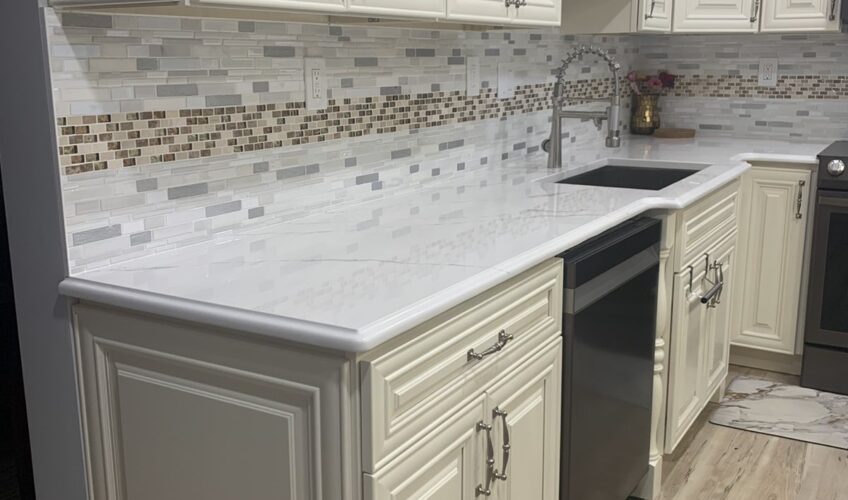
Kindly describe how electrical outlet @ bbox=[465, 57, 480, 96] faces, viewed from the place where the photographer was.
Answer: facing the viewer and to the right of the viewer

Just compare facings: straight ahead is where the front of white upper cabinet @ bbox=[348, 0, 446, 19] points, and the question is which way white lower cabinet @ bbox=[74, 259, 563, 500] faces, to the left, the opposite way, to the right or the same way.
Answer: the same way

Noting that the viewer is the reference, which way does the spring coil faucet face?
facing to the right of the viewer

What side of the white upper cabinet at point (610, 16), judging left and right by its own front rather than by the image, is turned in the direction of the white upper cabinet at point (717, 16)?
left

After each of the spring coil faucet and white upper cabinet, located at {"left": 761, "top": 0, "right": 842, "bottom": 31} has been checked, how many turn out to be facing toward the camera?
1

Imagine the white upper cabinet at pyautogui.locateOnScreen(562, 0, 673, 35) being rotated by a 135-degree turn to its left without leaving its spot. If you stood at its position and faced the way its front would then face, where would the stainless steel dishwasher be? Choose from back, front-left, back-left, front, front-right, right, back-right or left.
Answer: back

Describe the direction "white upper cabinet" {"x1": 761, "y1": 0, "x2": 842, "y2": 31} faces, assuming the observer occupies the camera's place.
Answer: facing the viewer

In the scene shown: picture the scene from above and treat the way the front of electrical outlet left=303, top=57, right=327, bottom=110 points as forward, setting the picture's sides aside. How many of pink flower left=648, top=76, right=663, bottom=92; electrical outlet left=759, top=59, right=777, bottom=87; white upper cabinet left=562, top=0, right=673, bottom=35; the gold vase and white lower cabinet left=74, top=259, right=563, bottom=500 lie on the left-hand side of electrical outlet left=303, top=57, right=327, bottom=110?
4

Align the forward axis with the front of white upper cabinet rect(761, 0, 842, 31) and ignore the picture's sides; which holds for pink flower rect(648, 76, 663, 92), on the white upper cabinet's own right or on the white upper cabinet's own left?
on the white upper cabinet's own right

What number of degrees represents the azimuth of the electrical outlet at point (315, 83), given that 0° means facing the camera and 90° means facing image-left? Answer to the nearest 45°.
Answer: approximately 315°

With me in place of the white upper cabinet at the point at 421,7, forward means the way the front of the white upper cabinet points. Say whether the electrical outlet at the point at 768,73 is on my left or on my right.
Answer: on my left

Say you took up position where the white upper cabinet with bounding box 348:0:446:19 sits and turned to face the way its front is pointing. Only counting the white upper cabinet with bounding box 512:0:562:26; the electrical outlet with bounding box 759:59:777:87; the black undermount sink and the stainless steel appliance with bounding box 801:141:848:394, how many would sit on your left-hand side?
4

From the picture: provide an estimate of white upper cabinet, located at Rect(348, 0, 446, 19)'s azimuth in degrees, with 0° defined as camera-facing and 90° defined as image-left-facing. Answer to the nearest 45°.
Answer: approximately 315°
